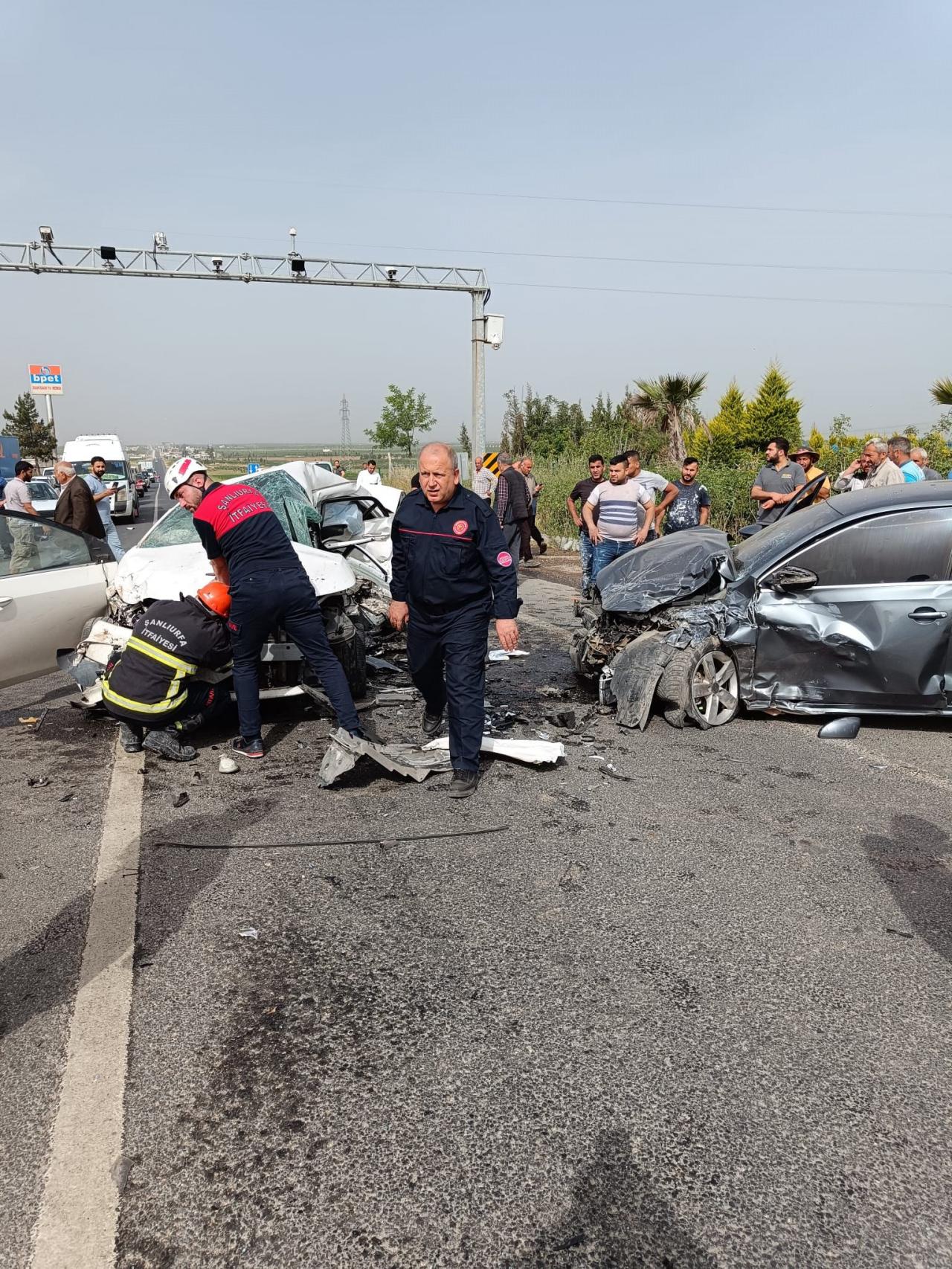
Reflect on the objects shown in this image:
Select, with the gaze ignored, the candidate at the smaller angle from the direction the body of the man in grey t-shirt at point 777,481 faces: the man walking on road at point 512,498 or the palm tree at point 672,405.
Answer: the man walking on road

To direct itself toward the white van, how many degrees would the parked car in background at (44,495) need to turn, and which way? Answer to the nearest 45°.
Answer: approximately 180°

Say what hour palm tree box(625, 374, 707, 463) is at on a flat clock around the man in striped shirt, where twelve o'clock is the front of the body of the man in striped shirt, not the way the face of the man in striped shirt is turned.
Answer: The palm tree is roughly at 6 o'clock from the man in striped shirt.

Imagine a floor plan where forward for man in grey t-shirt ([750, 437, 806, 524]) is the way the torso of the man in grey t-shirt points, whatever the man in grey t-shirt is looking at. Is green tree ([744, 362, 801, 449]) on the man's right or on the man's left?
on the man's right

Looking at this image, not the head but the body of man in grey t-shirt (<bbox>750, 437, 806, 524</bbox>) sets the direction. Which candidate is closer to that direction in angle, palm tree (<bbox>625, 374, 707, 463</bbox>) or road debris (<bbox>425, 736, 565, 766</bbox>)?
the road debris

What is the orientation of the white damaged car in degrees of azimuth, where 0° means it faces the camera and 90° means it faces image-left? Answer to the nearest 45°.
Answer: approximately 45°

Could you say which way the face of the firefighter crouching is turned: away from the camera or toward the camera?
away from the camera

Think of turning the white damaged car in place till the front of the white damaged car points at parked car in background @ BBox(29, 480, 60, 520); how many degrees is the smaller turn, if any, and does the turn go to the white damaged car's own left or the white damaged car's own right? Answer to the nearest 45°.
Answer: approximately 135° to the white damaged car's own right

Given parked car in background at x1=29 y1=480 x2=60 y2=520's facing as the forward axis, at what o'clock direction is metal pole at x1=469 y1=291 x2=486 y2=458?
The metal pole is roughly at 10 o'clock from the parked car in background.

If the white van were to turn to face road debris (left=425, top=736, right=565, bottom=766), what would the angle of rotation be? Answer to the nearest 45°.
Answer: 0° — it already faces it

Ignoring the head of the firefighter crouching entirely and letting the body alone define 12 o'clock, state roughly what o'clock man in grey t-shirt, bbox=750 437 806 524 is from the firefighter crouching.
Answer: The man in grey t-shirt is roughly at 1 o'clock from the firefighter crouching.

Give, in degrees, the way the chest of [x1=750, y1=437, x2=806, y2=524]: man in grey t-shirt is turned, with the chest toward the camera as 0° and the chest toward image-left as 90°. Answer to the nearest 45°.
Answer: approximately 45°
